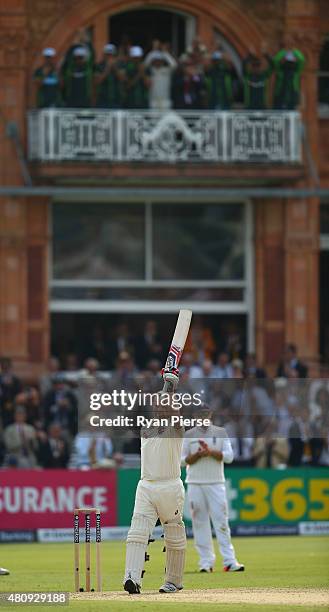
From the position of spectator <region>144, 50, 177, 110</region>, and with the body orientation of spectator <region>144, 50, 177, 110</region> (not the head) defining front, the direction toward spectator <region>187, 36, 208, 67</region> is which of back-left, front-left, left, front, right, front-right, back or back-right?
left

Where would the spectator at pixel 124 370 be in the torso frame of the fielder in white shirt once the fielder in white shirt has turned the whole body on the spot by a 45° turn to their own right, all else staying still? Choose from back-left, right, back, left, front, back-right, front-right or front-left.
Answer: back-right

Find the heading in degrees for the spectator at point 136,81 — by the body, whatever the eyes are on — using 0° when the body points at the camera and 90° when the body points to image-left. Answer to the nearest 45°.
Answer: approximately 0°

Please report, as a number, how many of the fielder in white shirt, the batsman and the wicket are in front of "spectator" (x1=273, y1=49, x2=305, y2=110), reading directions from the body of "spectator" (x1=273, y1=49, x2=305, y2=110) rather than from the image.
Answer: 3

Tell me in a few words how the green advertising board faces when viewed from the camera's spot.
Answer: facing the viewer

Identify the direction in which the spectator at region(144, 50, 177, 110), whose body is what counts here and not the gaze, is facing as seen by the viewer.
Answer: toward the camera

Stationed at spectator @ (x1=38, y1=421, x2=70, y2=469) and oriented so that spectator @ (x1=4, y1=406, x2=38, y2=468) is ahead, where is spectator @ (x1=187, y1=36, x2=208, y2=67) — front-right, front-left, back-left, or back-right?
back-right

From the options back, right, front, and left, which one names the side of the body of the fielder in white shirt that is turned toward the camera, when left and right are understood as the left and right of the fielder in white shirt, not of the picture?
front

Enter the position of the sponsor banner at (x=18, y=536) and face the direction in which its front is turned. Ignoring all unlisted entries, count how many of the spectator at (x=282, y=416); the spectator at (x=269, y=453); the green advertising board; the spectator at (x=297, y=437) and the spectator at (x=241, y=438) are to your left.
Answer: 5

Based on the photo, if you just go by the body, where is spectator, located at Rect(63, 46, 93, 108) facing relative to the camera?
toward the camera
